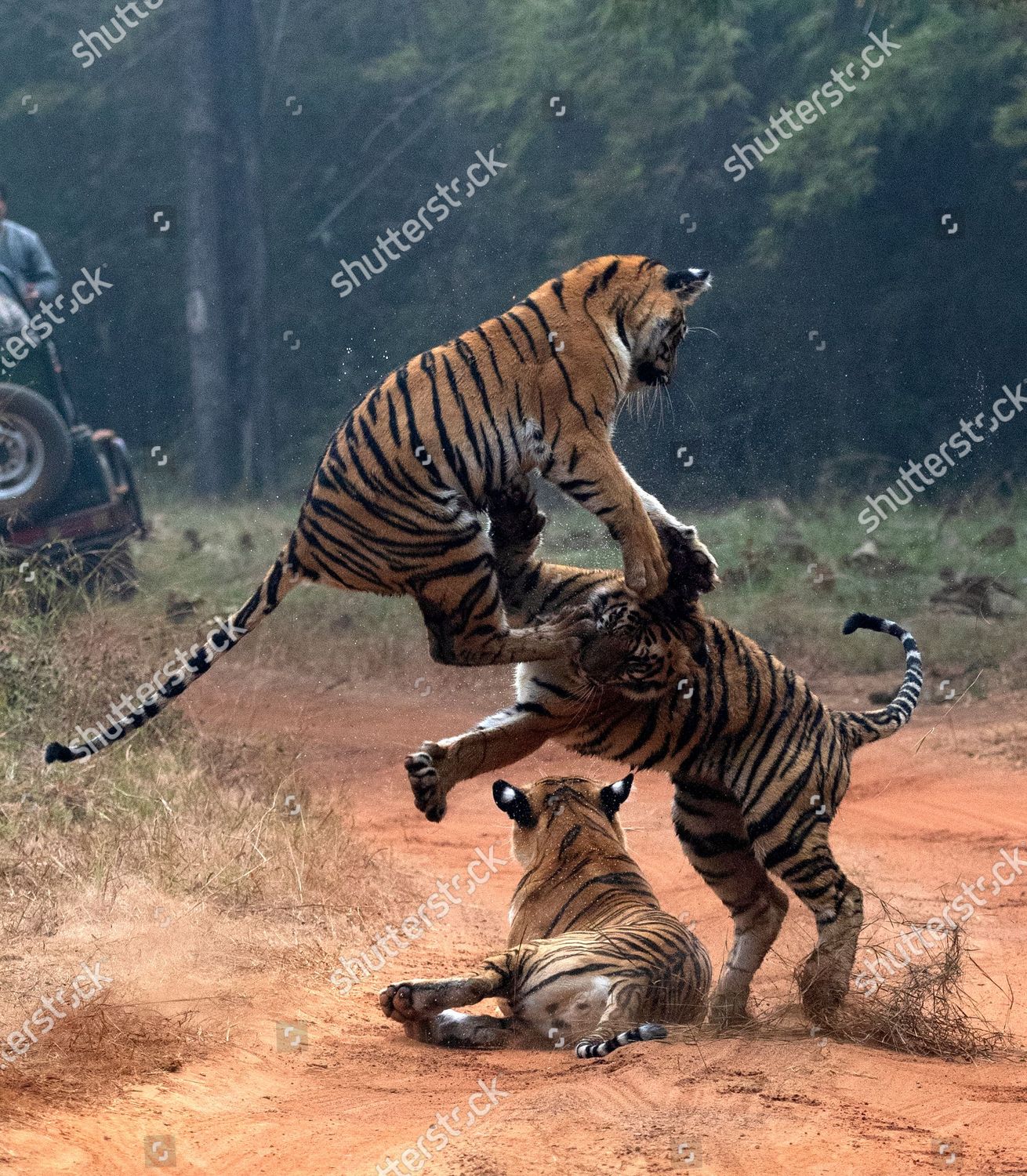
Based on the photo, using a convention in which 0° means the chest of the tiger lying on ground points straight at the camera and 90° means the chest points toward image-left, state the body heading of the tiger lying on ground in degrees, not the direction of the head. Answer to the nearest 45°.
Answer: approximately 180°

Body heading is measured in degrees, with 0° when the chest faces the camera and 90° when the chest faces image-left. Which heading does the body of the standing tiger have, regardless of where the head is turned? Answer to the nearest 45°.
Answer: approximately 90°

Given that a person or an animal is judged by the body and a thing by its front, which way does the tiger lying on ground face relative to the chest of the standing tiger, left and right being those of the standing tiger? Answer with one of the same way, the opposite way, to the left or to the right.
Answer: to the right

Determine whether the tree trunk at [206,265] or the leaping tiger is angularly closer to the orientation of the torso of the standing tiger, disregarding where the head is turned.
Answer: the leaping tiger

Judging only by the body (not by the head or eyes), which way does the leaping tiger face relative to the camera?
to the viewer's right

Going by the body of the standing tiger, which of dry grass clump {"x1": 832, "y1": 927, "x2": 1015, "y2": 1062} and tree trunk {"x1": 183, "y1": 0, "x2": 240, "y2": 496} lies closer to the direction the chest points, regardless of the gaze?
the tree trunk

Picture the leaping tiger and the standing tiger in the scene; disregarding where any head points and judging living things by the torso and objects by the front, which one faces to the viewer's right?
the leaping tiger

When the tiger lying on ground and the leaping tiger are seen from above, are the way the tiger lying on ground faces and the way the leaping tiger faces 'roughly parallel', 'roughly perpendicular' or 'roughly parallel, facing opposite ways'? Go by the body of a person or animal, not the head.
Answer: roughly perpendicular

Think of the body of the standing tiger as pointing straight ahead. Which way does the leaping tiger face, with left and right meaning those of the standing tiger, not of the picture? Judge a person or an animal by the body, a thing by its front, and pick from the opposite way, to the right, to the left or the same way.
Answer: the opposite way

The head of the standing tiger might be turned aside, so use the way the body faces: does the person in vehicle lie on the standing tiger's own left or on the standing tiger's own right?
on the standing tiger's own right
